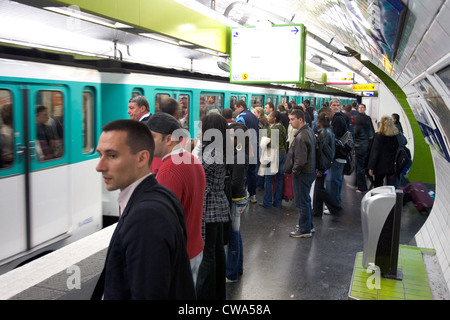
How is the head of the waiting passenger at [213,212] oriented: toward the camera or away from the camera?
away from the camera

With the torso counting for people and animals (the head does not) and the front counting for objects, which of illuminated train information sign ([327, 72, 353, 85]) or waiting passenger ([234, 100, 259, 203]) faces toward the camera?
the illuminated train information sign

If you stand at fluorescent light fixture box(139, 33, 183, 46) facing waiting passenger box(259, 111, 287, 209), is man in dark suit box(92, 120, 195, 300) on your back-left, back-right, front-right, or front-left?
back-right

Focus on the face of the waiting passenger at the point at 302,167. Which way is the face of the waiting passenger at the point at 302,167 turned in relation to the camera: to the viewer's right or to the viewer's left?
to the viewer's left

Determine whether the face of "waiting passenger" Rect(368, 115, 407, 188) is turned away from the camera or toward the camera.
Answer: away from the camera

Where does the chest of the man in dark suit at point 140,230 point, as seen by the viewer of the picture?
to the viewer's left

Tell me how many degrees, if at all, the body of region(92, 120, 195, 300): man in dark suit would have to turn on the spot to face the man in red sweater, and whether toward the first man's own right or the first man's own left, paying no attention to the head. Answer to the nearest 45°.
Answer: approximately 90° to the first man's own right

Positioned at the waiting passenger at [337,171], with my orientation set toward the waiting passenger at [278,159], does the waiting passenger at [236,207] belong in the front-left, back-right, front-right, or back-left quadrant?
front-left

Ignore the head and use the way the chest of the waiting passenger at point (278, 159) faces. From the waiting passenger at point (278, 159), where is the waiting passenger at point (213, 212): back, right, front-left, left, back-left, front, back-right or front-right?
left

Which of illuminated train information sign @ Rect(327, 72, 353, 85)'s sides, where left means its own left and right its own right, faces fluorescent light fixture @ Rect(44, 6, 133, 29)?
front

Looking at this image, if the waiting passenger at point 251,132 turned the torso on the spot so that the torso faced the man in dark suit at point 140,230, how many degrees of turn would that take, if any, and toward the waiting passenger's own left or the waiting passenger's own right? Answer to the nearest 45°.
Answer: approximately 90° to the waiting passenger's own left
